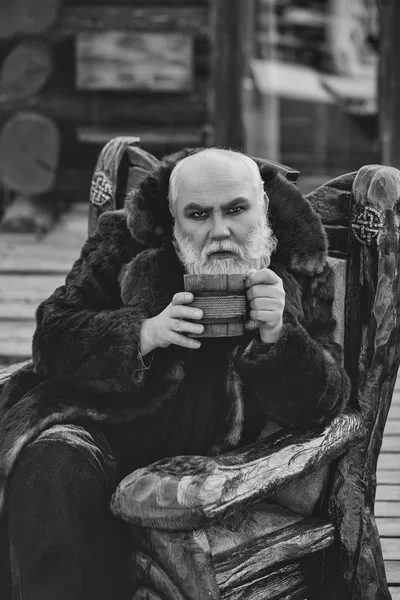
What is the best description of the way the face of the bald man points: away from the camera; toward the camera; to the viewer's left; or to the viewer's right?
toward the camera

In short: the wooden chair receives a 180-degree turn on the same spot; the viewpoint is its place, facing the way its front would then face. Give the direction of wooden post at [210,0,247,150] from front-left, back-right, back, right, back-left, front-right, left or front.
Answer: front-left

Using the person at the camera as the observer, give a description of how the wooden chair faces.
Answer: facing the viewer and to the left of the viewer
